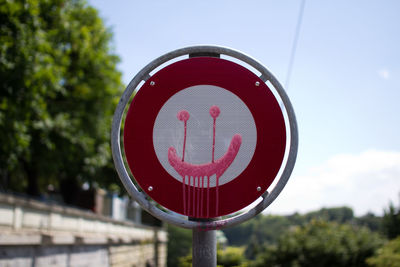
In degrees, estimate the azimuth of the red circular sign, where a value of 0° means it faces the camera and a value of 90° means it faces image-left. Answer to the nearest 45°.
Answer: approximately 0°

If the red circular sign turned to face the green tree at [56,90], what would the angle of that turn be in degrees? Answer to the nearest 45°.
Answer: approximately 180°

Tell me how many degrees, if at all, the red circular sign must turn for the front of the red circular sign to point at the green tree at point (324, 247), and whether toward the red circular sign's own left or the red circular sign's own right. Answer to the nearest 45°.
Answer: approximately 180°

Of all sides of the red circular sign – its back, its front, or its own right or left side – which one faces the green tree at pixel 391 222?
back
